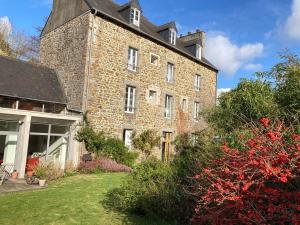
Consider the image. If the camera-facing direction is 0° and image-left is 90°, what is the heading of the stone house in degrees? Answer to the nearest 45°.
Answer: approximately 315°

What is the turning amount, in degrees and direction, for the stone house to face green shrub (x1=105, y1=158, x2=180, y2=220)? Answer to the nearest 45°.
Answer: approximately 45° to its right

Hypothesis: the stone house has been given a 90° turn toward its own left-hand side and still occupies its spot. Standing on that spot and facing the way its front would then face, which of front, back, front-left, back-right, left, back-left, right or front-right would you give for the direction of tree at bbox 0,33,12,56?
left
